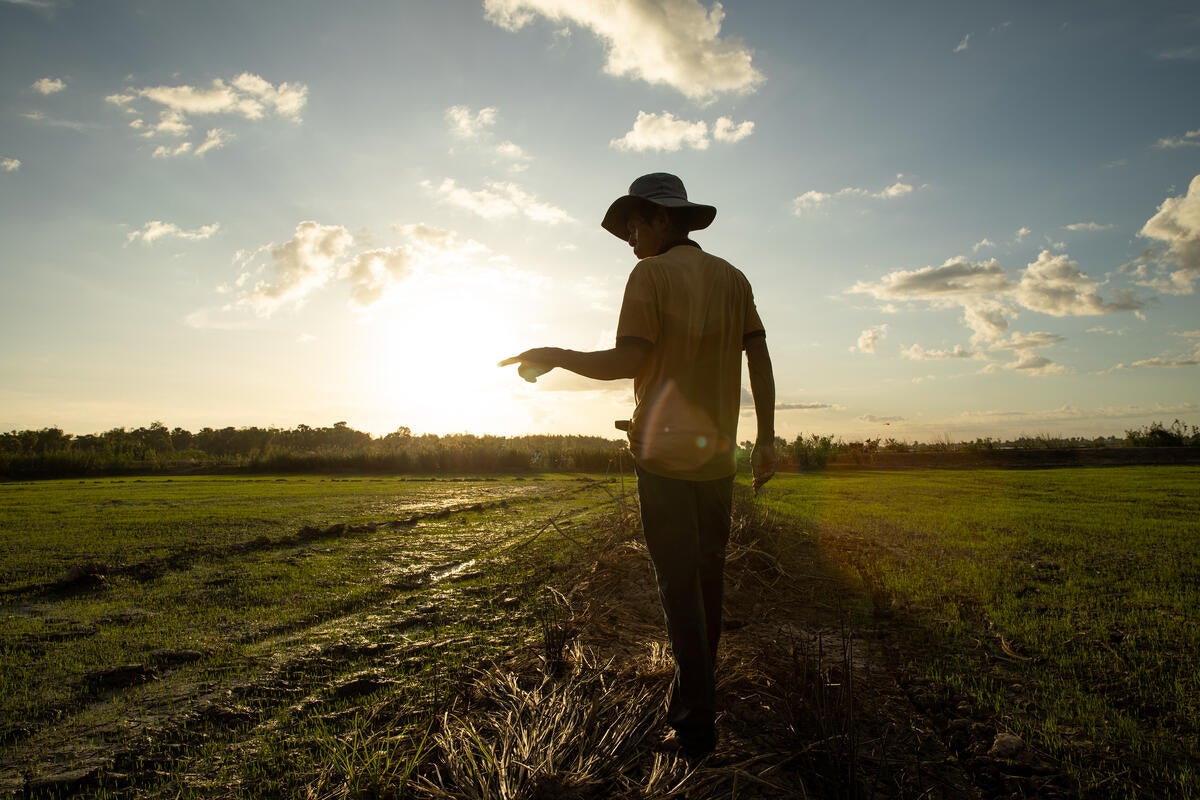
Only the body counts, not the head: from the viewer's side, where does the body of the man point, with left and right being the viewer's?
facing away from the viewer and to the left of the viewer
